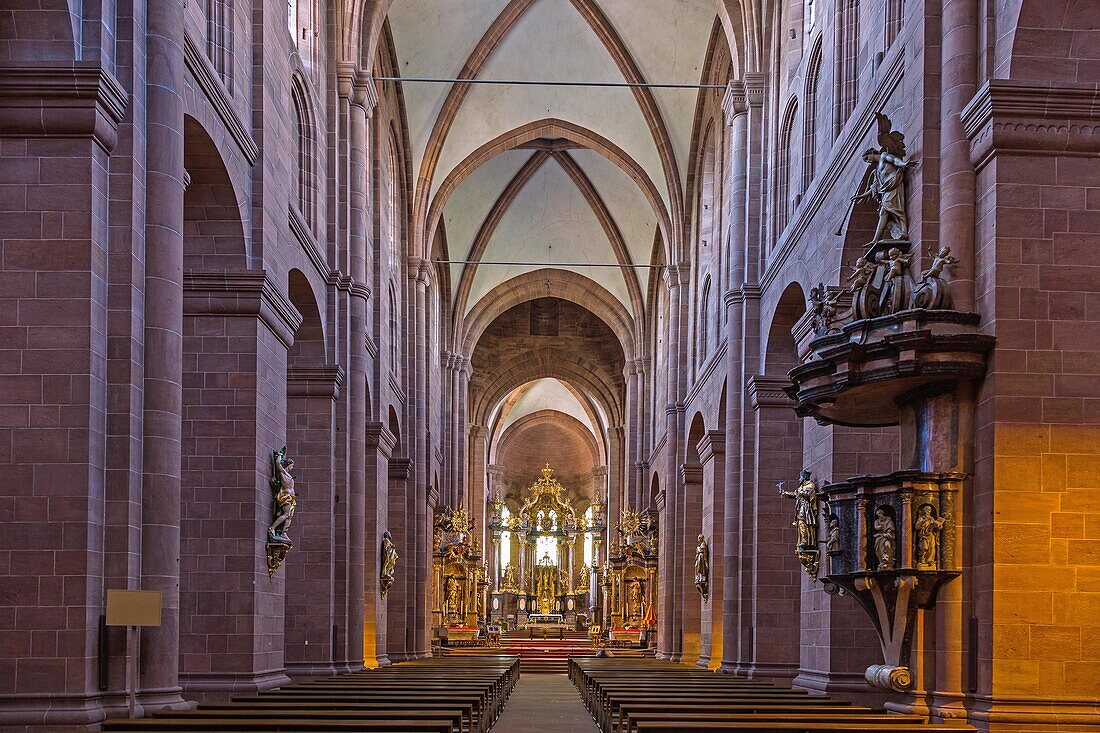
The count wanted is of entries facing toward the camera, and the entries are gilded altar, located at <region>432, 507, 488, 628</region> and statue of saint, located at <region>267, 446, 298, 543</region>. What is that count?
1

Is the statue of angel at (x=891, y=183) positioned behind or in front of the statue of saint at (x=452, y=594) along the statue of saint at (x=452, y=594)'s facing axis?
in front

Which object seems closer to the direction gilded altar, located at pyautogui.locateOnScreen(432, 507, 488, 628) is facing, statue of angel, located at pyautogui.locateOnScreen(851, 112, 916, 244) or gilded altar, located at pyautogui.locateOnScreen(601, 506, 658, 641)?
the statue of angel

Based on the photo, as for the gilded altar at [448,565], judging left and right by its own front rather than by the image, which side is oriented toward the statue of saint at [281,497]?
front

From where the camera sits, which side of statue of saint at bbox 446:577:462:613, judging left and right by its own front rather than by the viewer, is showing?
front

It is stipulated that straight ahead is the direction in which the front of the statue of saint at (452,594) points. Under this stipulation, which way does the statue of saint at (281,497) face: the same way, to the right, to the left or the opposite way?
to the left

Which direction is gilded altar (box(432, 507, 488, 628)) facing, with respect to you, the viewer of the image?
facing the viewer

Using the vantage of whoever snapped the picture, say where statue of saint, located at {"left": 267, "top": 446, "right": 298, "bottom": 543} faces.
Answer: facing to the right of the viewer

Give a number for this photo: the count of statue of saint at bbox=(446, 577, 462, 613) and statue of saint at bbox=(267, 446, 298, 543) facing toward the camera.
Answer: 1

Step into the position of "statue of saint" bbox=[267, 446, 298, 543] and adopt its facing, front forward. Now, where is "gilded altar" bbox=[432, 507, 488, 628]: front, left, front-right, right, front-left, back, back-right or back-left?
left

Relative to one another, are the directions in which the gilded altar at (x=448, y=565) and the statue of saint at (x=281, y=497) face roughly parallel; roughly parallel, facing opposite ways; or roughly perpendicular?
roughly perpendicular
